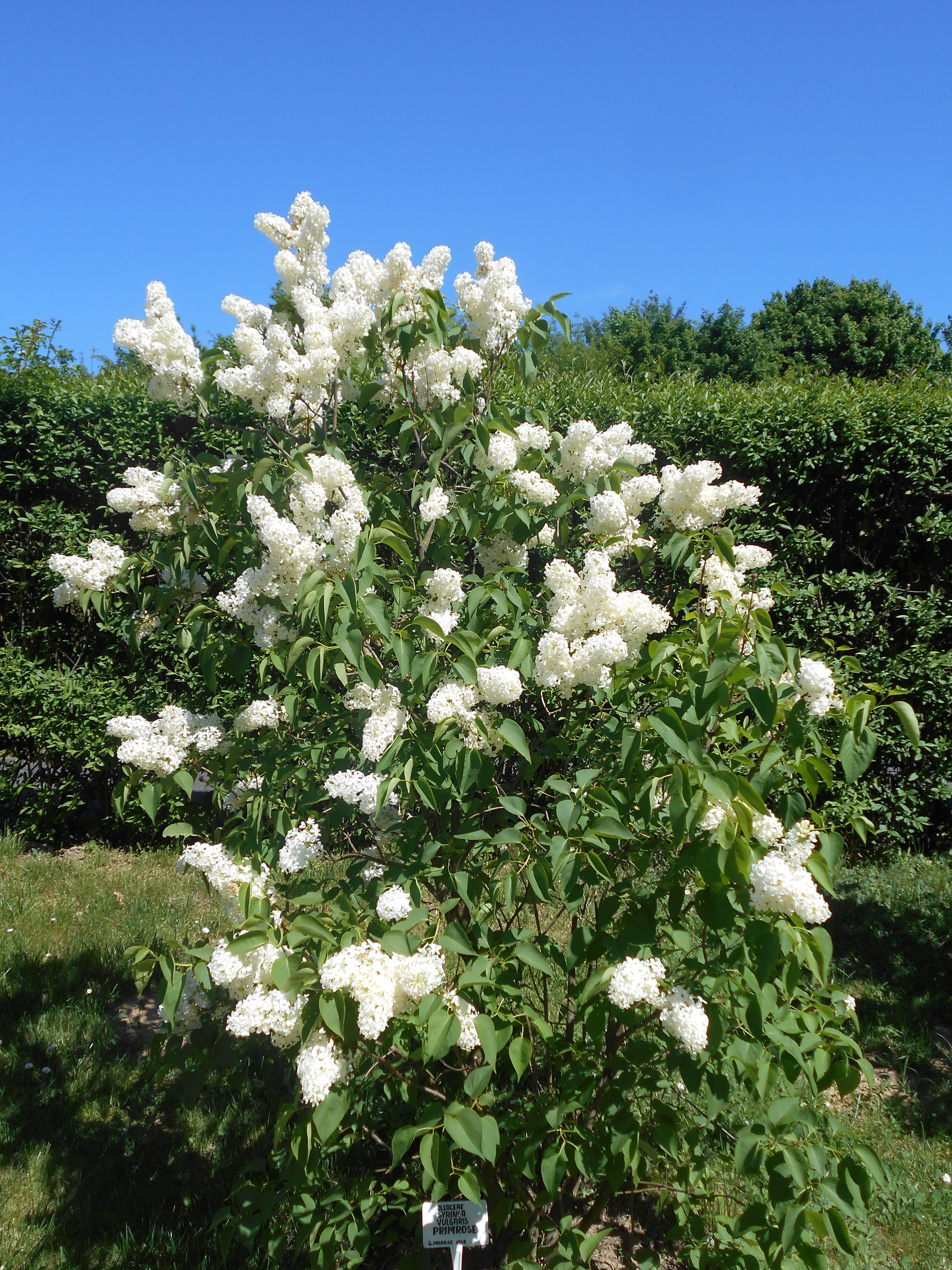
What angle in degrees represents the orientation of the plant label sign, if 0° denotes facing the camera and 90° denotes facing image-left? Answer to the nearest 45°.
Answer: approximately 0°

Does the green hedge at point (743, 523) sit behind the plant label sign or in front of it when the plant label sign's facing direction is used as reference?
behind
